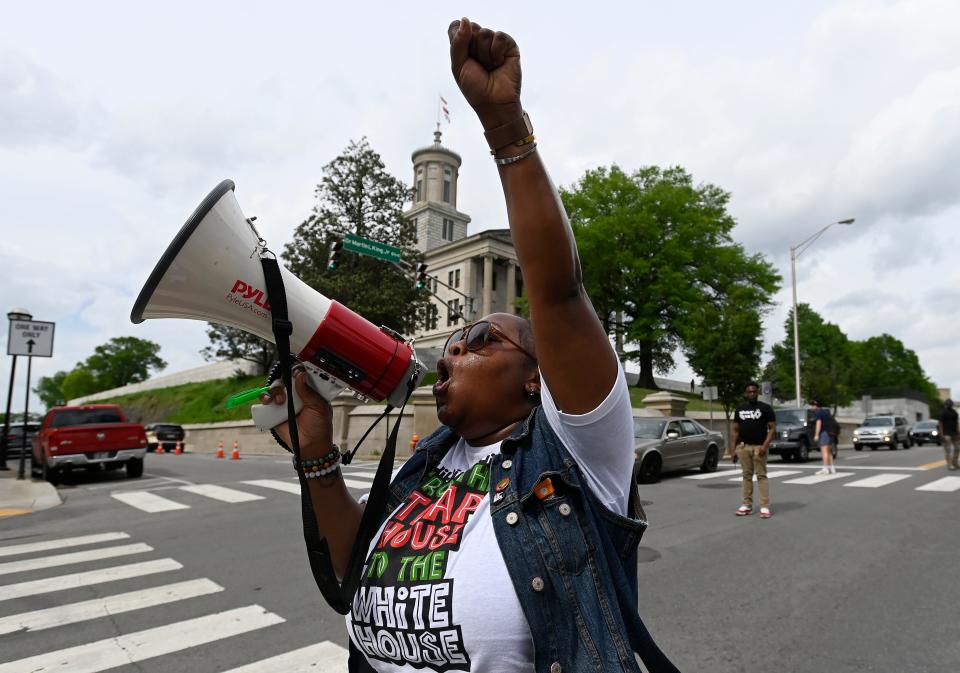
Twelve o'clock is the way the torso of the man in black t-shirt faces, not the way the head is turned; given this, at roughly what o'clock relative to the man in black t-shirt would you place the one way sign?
The one way sign is roughly at 3 o'clock from the man in black t-shirt.

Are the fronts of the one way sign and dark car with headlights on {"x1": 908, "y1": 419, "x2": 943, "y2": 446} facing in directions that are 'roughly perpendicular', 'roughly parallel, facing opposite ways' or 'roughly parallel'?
roughly perpendicular

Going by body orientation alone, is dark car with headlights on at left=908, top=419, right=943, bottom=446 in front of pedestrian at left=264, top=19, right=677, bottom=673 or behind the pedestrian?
behind

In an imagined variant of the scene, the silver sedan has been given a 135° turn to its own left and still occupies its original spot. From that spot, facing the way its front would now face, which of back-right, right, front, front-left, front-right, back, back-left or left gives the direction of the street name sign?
back

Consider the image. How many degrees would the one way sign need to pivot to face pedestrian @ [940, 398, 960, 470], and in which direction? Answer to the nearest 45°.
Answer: approximately 45° to its left

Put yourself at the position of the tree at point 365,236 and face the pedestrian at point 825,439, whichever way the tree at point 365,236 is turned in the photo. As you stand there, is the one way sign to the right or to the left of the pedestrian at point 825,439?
right

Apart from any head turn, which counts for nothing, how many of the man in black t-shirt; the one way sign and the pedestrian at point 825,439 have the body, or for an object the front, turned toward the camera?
2

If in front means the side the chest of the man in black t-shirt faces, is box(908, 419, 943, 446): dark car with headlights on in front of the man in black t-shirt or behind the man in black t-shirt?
behind

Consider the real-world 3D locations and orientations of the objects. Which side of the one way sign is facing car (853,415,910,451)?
left

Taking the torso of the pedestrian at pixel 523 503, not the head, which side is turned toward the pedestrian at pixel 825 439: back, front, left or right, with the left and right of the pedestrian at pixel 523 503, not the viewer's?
back
